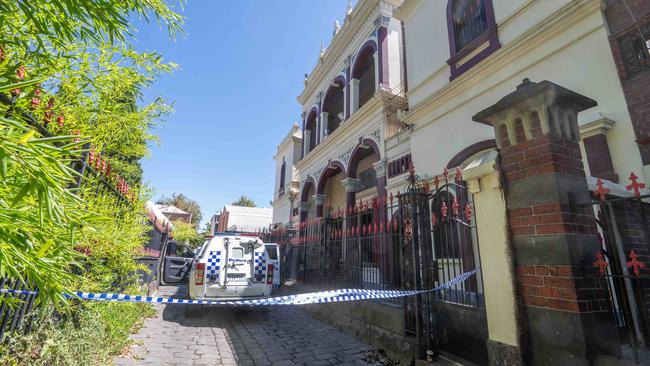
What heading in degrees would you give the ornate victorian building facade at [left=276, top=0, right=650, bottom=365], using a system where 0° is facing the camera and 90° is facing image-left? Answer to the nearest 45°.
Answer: approximately 45°

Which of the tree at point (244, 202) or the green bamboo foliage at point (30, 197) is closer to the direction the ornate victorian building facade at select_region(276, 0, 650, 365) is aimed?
the green bamboo foliage

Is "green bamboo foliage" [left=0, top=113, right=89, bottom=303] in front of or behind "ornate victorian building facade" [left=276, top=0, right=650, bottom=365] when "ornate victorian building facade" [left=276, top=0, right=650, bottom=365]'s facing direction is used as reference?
in front

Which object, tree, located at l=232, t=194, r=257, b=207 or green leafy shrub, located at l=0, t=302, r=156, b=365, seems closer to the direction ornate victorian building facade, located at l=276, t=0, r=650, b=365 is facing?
the green leafy shrub

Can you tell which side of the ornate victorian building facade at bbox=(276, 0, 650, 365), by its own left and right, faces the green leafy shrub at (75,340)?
front

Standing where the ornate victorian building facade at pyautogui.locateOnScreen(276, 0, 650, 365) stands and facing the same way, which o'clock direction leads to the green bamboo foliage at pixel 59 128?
The green bamboo foliage is roughly at 12 o'clock from the ornate victorian building facade.

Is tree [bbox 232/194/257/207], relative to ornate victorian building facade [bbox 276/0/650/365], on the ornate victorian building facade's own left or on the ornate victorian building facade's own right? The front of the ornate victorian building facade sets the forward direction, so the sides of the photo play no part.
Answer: on the ornate victorian building facade's own right

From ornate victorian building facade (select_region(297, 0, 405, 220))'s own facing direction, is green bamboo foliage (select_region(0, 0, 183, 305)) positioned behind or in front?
in front

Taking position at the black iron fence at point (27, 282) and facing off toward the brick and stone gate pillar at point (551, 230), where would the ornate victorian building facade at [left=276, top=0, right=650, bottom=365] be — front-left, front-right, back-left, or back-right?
front-left

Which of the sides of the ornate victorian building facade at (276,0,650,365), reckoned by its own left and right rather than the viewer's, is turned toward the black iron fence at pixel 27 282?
front

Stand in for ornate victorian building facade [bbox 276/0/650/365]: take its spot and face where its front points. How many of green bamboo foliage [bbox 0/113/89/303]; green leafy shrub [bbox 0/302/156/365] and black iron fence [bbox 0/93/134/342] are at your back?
0

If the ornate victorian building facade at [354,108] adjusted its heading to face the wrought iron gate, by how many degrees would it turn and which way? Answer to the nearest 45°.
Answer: approximately 45° to its left

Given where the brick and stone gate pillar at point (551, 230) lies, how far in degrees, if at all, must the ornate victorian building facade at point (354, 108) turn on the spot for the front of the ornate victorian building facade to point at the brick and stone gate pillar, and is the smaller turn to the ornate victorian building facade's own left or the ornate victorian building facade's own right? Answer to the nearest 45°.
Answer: approximately 45° to the ornate victorian building facade's own left

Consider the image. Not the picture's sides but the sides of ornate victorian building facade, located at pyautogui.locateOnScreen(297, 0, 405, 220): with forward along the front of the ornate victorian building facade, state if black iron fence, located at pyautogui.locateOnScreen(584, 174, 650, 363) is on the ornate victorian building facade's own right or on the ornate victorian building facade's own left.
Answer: on the ornate victorian building facade's own left

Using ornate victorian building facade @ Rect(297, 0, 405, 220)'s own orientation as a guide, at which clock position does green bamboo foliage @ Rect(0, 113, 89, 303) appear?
The green bamboo foliage is roughly at 11 o'clock from the ornate victorian building facade.
